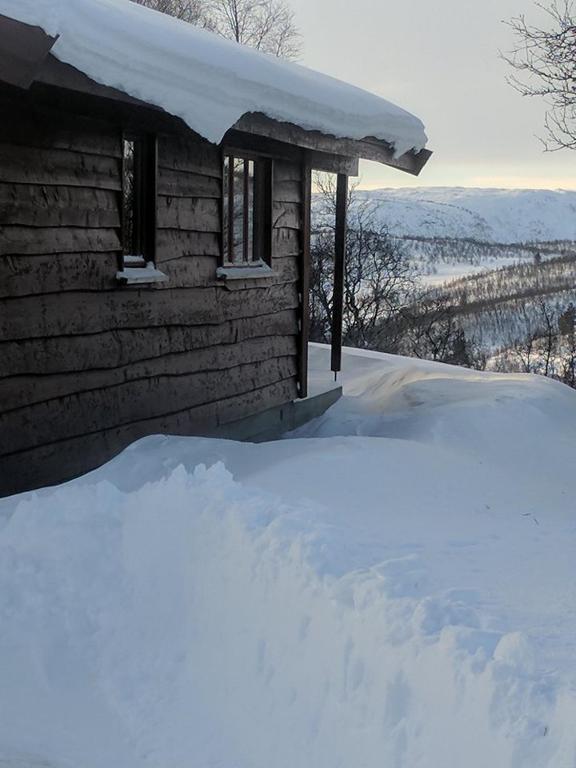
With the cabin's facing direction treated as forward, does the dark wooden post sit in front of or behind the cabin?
in front

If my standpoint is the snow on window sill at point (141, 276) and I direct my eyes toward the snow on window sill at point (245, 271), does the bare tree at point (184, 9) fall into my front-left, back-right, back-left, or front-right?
front-left
